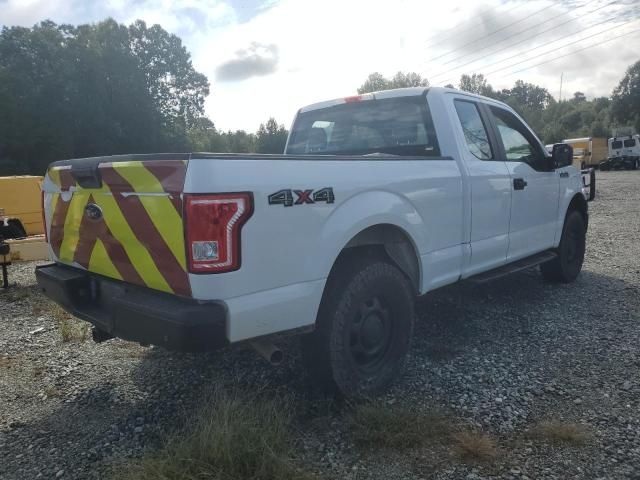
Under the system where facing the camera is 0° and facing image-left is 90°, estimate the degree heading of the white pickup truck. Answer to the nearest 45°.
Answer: approximately 225°
